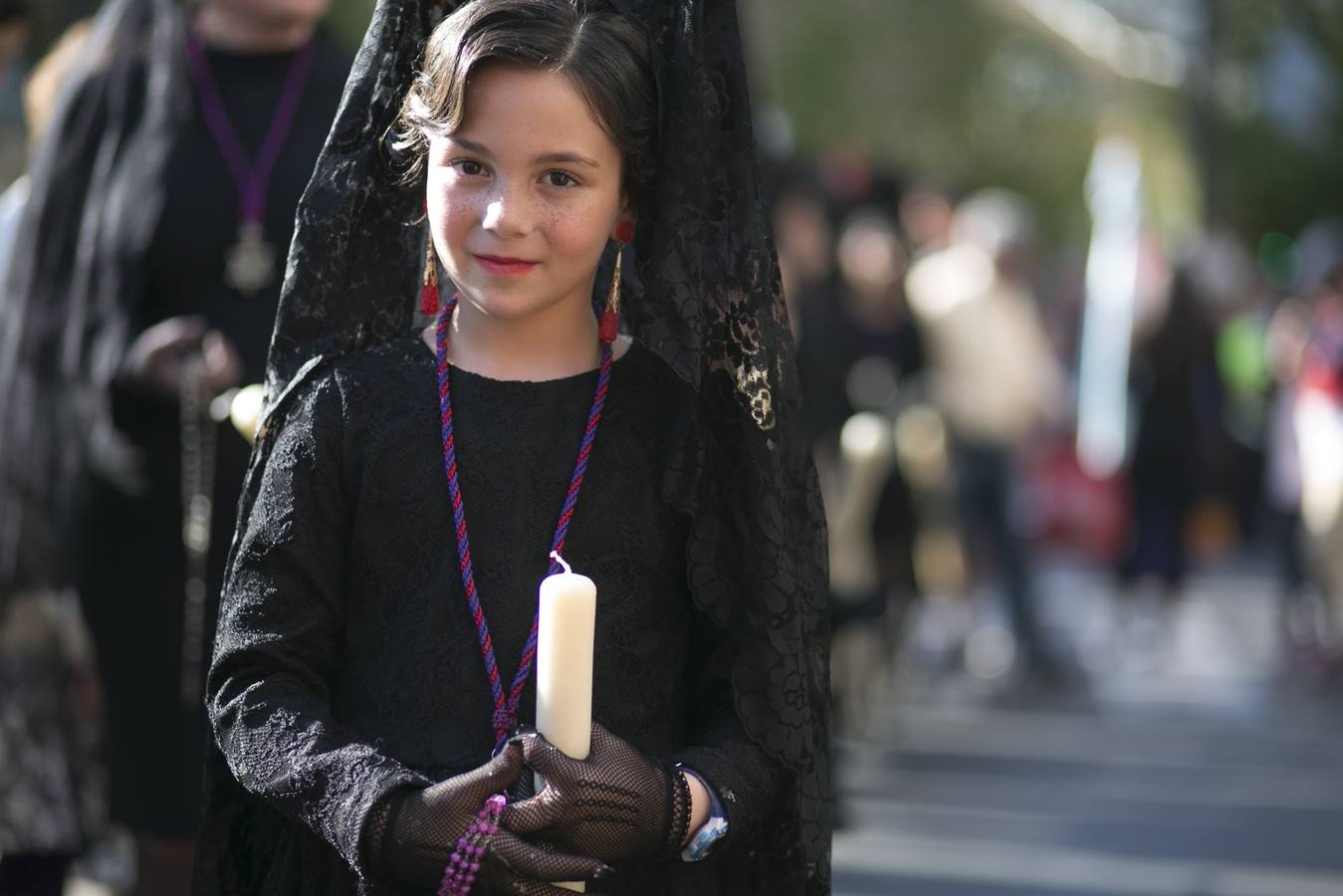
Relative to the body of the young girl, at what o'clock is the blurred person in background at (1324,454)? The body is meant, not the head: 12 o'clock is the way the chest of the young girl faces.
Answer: The blurred person in background is roughly at 7 o'clock from the young girl.

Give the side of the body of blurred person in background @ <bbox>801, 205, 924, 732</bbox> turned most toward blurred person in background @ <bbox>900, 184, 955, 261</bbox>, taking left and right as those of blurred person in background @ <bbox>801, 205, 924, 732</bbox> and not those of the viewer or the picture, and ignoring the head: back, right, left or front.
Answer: back

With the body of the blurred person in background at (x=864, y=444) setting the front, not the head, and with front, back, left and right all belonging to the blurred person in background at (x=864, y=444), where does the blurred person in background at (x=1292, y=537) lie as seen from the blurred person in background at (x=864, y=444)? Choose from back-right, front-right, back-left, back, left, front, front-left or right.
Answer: back-left

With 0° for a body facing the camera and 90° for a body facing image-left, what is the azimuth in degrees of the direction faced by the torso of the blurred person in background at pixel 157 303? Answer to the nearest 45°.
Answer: approximately 315°

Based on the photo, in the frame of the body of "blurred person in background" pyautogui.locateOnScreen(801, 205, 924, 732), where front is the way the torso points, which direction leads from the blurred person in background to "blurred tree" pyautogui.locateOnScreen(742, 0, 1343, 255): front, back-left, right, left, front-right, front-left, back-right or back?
back

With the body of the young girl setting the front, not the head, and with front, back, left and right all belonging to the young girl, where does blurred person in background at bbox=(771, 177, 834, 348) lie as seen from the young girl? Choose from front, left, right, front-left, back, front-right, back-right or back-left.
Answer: back

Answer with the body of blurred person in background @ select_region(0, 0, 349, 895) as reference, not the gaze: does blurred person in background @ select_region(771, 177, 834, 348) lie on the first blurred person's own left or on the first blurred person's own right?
on the first blurred person's own left

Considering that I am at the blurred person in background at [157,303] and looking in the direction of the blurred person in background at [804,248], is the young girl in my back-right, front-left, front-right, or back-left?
back-right

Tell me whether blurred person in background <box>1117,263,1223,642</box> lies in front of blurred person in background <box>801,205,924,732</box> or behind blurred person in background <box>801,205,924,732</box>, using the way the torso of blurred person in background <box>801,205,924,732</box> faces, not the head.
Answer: behind

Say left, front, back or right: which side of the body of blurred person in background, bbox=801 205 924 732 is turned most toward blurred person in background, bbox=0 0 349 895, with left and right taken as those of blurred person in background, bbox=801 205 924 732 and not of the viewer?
front

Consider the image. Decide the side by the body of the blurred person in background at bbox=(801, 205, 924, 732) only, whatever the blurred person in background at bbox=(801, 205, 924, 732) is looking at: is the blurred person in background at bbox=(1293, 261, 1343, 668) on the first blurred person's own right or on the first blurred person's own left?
on the first blurred person's own left

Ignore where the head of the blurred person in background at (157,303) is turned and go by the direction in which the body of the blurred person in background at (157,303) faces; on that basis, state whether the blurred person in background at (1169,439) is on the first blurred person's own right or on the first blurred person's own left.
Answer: on the first blurred person's own left

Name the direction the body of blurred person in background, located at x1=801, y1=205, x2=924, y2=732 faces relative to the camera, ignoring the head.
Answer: toward the camera

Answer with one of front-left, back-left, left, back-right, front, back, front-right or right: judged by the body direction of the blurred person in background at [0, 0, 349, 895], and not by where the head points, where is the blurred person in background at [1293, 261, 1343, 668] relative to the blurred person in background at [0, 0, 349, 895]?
left

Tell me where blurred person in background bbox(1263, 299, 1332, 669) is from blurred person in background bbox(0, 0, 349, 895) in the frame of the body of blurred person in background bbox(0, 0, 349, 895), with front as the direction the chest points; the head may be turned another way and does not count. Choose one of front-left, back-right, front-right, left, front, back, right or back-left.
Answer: left
